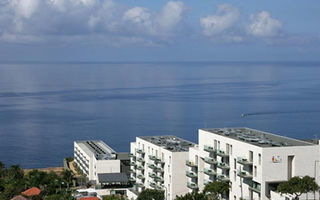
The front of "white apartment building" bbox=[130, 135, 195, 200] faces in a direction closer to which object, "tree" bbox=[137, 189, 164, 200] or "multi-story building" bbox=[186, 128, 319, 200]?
the tree

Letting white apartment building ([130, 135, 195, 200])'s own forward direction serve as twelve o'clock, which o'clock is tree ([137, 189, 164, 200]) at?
The tree is roughly at 11 o'clock from the white apartment building.

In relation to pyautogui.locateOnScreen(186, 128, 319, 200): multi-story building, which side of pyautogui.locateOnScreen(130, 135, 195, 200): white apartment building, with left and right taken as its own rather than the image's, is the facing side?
left

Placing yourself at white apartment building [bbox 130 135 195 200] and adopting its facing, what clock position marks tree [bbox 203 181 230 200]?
The tree is roughly at 10 o'clock from the white apartment building.

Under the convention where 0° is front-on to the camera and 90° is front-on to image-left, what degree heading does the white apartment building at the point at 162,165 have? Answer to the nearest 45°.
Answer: approximately 45°
